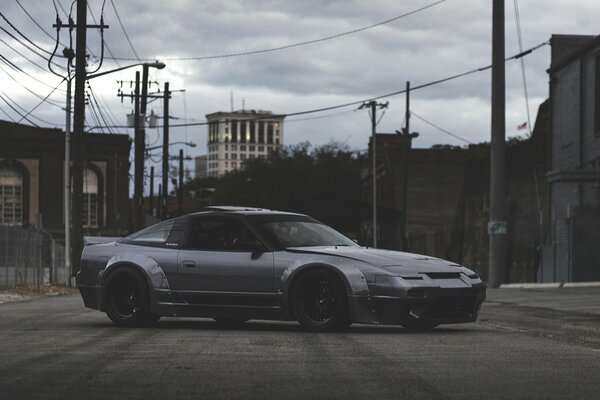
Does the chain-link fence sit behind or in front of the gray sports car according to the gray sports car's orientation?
behind

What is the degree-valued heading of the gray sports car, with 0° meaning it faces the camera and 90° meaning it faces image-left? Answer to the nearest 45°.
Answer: approximately 315°

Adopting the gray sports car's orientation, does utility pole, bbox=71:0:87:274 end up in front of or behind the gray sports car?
behind

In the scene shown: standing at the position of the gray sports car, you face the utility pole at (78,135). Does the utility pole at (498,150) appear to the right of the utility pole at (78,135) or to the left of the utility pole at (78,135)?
right
